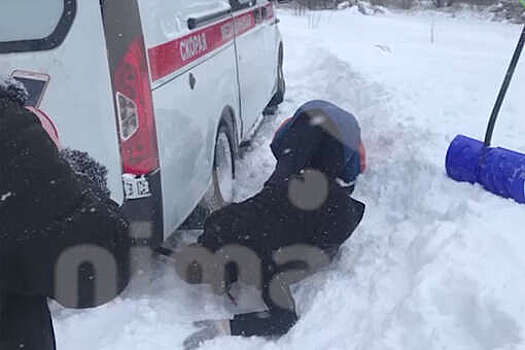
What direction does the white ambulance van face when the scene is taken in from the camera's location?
facing away from the viewer and to the right of the viewer

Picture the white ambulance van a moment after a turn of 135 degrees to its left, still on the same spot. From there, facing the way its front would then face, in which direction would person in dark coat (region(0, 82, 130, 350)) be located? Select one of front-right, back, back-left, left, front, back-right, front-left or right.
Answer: left
